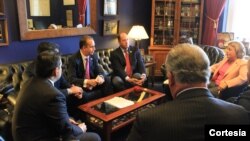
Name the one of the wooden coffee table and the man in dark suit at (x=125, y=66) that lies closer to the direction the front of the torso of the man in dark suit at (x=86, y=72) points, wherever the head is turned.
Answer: the wooden coffee table

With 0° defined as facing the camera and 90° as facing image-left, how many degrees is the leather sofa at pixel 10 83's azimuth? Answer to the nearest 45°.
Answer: approximately 315°

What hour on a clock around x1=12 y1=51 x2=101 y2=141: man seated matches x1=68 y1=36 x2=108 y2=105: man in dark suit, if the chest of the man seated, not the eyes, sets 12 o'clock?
The man in dark suit is roughly at 11 o'clock from the man seated.

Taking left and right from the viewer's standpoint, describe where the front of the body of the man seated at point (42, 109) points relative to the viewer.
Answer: facing away from the viewer and to the right of the viewer

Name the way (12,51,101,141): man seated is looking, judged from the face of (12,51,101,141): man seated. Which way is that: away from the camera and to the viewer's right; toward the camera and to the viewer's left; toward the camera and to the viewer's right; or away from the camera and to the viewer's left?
away from the camera and to the viewer's right

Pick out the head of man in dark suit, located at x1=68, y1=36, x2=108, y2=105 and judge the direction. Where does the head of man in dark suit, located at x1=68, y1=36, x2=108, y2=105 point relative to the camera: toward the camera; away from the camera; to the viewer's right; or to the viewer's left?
to the viewer's right

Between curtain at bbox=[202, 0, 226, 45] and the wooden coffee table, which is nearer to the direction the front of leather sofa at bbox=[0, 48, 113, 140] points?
the wooden coffee table

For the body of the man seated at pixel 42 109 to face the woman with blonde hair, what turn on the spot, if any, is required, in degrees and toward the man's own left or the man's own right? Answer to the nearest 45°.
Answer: approximately 45° to the man's own right

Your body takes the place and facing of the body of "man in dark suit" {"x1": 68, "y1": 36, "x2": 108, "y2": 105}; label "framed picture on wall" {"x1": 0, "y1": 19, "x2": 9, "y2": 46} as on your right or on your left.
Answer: on your right

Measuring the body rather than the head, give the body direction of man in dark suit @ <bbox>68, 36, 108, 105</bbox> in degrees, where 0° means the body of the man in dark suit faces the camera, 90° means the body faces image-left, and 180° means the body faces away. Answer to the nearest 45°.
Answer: approximately 315°

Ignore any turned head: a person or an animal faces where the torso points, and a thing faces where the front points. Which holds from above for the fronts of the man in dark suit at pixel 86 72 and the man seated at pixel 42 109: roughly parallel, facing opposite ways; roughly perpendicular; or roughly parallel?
roughly perpendicular

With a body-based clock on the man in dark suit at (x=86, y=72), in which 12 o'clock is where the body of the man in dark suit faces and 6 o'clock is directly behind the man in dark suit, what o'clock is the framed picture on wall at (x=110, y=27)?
The framed picture on wall is roughly at 8 o'clock from the man in dark suit.
